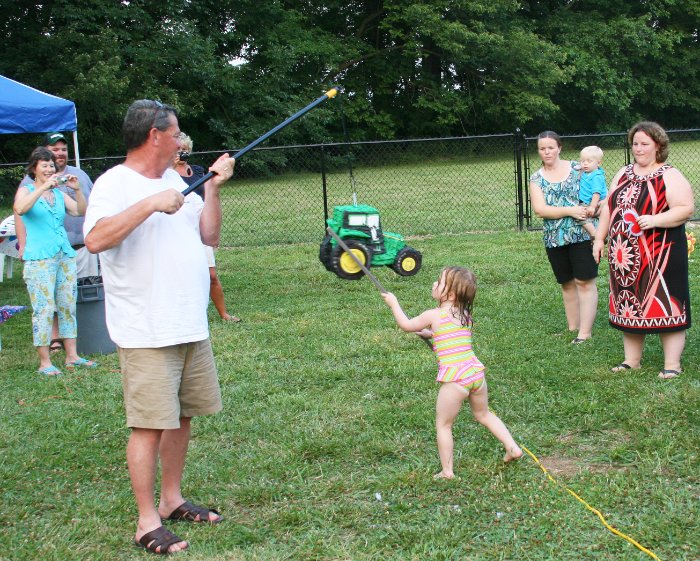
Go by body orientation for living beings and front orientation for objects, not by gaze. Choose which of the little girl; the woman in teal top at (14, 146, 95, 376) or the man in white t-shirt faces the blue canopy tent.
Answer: the little girl

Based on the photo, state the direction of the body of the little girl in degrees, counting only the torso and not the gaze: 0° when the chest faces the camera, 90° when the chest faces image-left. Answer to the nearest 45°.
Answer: approximately 135°

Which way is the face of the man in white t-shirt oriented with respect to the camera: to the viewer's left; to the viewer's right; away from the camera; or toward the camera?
to the viewer's right

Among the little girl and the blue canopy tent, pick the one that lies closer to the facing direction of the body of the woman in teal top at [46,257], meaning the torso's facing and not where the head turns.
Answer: the little girl

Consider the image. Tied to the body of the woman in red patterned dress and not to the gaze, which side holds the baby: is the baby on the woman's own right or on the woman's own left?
on the woman's own right

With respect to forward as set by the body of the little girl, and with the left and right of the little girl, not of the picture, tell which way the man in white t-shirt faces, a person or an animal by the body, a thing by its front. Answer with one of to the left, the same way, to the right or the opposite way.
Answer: the opposite way

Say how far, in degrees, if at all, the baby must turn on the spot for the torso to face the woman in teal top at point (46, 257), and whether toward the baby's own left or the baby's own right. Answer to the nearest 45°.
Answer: approximately 45° to the baby's own right

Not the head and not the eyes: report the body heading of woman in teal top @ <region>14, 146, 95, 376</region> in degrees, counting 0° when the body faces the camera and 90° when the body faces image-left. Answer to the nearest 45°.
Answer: approximately 315°

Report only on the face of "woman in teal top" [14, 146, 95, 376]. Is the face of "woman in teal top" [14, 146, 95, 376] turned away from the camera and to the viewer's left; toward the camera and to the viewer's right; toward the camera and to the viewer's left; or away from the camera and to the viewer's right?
toward the camera and to the viewer's right

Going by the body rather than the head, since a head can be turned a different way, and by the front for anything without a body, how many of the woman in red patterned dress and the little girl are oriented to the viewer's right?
0

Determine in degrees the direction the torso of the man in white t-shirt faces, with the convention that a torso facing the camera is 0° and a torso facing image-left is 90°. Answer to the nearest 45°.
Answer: approximately 315°
